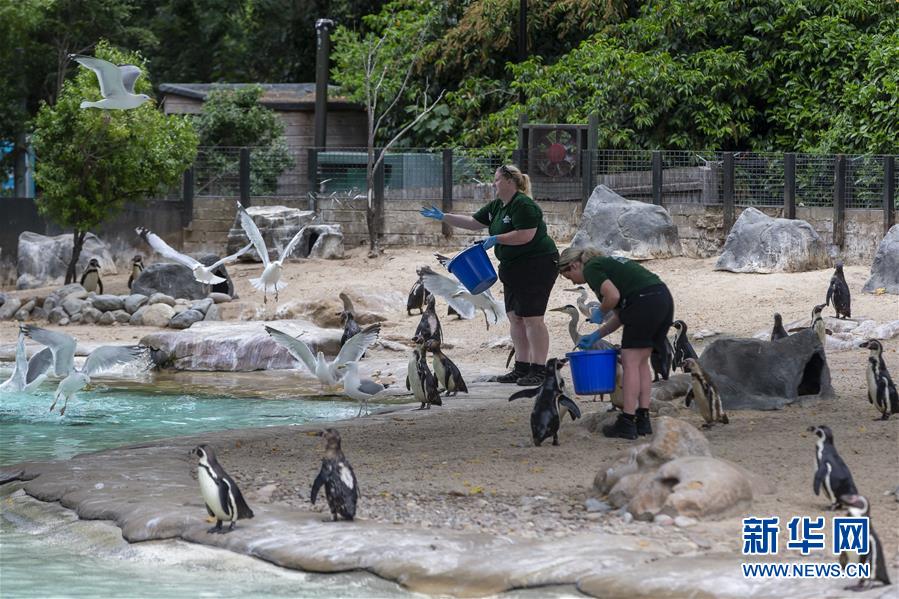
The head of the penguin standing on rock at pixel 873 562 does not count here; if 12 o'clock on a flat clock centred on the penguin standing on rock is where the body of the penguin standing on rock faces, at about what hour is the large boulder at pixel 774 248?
The large boulder is roughly at 3 o'clock from the penguin standing on rock.

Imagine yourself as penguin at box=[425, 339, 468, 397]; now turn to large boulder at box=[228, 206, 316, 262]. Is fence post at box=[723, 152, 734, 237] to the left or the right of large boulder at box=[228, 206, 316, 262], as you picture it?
right

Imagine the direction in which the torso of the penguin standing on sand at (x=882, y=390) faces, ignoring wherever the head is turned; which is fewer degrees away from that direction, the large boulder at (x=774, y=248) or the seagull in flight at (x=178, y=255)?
the seagull in flight

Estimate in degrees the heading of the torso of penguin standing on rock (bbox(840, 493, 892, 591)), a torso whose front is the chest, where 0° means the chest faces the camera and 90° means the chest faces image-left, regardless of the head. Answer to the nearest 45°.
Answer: approximately 90°

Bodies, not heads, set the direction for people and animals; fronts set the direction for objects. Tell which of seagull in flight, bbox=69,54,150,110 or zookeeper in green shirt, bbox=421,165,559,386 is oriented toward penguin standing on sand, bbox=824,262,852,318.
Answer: the seagull in flight

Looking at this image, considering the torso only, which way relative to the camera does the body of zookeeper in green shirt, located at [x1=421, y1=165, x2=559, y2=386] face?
to the viewer's left

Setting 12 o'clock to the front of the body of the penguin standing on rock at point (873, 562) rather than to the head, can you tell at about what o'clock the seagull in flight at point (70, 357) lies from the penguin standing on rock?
The seagull in flight is roughly at 1 o'clock from the penguin standing on rock.

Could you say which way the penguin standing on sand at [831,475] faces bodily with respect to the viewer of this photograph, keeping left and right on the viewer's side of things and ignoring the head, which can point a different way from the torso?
facing to the left of the viewer
